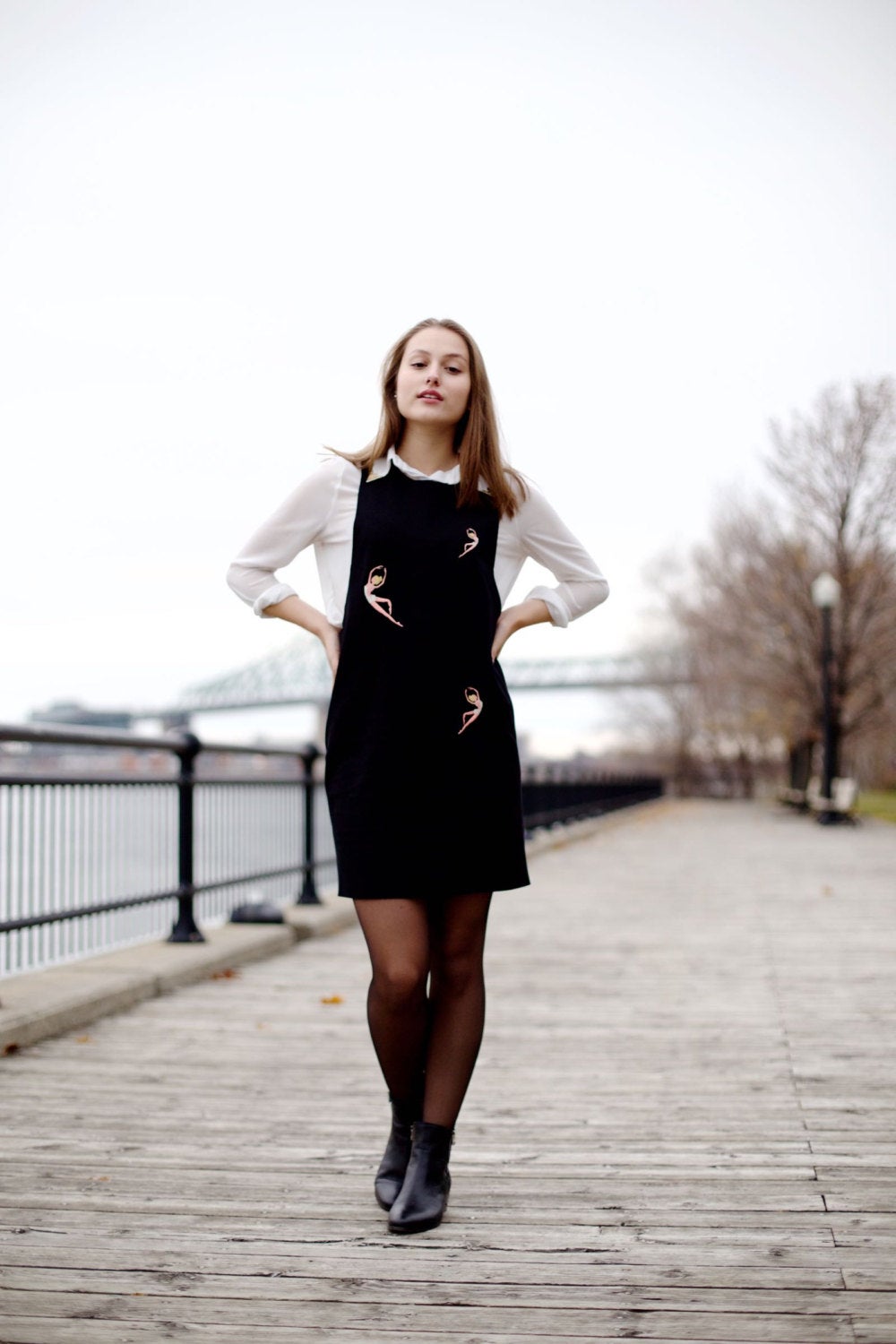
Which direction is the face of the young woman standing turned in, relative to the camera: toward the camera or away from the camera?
toward the camera

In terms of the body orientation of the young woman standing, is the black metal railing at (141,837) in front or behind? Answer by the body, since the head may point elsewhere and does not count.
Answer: behind

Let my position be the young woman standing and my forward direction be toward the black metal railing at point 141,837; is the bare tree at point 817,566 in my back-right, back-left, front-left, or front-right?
front-right

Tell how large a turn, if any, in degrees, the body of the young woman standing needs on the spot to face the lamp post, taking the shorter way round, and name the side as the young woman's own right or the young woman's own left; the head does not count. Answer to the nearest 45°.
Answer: approximately 180°

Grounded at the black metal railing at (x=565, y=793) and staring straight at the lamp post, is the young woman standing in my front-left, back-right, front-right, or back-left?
back-right

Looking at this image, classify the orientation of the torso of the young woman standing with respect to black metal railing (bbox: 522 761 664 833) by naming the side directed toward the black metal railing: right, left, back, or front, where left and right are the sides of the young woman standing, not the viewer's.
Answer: back

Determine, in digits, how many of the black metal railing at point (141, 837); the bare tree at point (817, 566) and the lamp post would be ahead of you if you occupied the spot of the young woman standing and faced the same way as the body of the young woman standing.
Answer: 0

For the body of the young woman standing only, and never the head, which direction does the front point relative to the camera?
toward the camera

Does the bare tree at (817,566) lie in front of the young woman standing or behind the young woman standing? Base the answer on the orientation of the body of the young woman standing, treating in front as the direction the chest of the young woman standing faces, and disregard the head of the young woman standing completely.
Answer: behind

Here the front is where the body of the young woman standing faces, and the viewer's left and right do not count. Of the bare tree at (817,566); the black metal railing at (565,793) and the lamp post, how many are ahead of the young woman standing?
0
